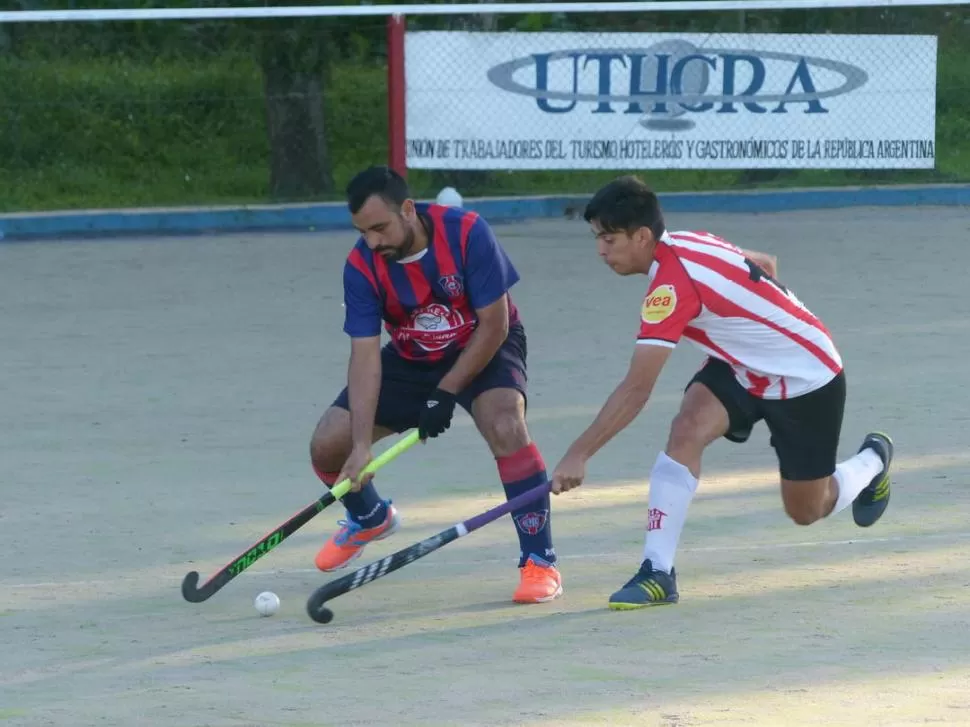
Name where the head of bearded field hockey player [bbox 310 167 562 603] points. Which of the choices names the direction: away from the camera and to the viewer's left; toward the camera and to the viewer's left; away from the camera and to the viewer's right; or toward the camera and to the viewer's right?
toward the camera and to the viewer's left

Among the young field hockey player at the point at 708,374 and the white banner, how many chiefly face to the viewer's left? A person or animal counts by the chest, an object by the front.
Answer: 1

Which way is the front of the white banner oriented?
toward the camera

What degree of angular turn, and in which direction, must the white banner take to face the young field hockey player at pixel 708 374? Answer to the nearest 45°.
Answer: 0° — it already faces them

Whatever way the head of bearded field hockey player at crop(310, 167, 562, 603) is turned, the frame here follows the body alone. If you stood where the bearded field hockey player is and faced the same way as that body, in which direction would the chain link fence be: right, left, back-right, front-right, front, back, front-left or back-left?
back-right

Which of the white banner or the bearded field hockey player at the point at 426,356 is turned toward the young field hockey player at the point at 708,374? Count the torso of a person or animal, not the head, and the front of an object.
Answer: the white banner

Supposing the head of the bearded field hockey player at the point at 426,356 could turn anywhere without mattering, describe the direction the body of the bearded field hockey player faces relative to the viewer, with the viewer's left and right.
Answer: facing the viewer and to the left of the viewer

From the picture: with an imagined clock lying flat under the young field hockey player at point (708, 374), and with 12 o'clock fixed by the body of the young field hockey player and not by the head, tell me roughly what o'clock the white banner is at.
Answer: The white banner is roughly at 3 o'clock from the young field hockey player.

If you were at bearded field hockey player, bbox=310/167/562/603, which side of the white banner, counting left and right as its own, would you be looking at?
front

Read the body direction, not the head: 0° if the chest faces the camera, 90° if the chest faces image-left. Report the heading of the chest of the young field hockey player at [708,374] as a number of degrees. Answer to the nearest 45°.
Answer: approximately 90°

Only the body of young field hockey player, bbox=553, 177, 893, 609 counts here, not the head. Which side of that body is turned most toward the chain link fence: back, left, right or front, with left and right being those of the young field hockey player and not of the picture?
right
